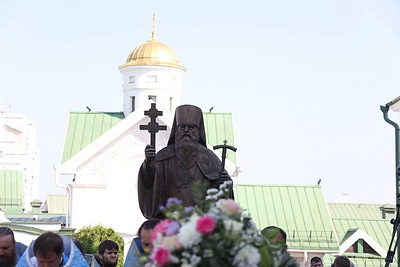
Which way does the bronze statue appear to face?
toward the camera

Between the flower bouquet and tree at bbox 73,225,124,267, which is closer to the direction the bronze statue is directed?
the flower bouquet

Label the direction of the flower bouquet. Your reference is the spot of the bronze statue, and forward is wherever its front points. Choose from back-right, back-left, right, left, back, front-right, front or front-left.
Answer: front
